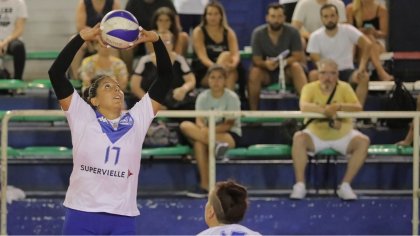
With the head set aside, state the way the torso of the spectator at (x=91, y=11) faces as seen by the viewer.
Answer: toward the camera

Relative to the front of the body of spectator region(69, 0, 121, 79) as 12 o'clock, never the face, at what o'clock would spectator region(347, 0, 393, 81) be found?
spectator region(347, 0, 393, 81) is roughly at 9 o'clock from spectator region(69, 0, 121, 79).

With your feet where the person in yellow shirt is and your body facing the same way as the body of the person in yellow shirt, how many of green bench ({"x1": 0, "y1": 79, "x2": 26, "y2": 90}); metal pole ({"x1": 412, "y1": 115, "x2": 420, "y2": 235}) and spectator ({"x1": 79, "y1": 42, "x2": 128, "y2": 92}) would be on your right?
2

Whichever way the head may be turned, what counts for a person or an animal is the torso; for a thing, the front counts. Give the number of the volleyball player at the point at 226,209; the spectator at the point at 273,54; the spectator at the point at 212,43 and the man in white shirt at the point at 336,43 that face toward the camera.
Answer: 3

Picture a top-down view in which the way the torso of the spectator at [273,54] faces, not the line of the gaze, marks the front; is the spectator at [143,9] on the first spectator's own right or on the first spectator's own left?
on the first spectator's own right

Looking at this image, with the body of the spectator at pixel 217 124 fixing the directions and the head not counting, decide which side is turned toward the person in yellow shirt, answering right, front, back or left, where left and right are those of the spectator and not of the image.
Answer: left

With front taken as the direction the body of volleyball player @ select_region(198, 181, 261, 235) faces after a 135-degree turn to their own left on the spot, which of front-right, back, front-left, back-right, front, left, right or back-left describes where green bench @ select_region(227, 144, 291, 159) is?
back

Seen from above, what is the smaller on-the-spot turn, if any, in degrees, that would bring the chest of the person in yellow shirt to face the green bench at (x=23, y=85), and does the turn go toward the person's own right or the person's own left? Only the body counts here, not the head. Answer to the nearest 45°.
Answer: approximately 90° to the person's own right

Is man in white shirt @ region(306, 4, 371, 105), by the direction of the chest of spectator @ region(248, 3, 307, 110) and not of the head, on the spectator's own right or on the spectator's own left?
on the spectator's own left

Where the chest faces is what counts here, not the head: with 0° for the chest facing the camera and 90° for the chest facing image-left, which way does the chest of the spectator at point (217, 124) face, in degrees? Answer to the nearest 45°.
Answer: approximately 0°

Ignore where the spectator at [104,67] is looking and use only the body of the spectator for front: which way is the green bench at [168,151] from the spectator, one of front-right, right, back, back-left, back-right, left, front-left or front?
front-left

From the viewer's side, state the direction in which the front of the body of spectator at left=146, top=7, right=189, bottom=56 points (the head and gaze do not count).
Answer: toward the camera

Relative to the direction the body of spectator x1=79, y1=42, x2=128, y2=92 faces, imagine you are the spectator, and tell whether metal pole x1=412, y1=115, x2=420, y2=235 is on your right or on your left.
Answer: on your left

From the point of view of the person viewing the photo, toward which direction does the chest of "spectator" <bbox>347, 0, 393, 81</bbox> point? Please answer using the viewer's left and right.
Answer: facing the viewer
